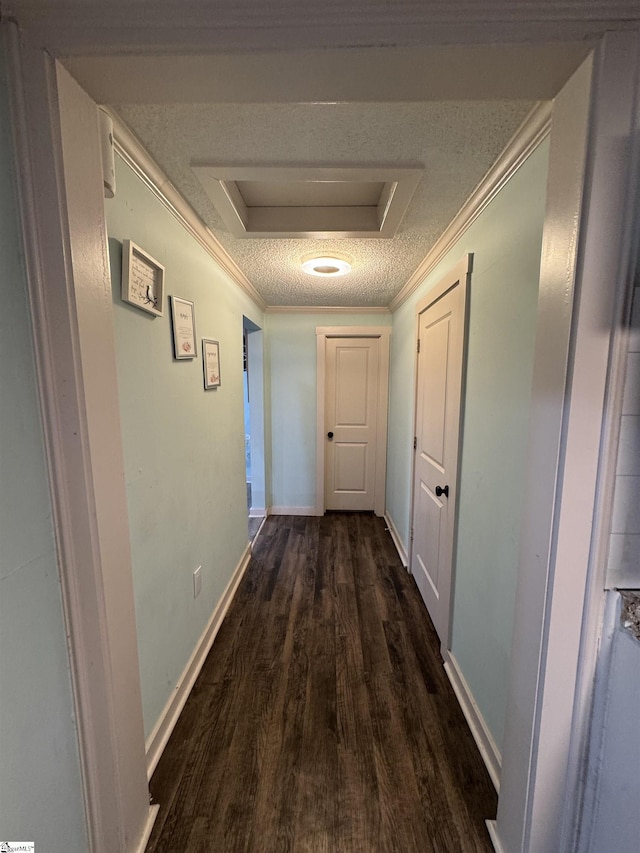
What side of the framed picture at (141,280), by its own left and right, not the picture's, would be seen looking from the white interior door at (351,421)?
left

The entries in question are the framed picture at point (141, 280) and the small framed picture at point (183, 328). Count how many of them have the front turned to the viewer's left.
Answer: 0

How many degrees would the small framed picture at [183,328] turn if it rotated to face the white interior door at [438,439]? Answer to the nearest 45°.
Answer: approximately 45° to its left

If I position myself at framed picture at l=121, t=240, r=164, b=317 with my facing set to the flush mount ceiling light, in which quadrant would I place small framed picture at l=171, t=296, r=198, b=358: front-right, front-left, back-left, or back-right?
front-left

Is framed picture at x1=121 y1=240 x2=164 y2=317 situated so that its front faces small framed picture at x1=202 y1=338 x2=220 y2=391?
no

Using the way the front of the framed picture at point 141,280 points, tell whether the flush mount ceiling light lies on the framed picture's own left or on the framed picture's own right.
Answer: on the framed picture's own left

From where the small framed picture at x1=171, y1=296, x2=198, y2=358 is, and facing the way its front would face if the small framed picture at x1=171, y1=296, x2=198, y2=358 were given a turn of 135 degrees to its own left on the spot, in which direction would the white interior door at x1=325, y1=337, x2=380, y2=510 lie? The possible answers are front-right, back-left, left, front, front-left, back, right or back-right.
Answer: front-right

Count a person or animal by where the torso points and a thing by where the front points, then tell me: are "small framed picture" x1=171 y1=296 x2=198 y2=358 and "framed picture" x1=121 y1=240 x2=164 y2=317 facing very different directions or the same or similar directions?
same or similar directions

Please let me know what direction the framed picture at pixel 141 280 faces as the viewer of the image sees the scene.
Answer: facing the viewer and to the right of the viewer

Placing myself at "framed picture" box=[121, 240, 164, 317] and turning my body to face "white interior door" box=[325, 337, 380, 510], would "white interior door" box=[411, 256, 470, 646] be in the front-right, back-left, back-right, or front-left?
front-right

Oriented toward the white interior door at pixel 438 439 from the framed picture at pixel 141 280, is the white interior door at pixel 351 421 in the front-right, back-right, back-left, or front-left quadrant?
front-left

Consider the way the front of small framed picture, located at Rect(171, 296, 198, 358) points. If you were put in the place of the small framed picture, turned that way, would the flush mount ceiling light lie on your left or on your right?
on your left
